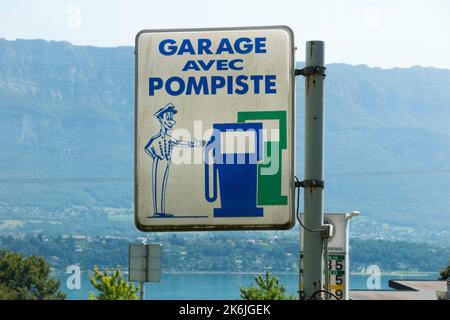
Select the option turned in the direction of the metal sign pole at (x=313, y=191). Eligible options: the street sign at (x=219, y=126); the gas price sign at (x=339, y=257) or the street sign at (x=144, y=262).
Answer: the gas price sign at (x=339, y=257)

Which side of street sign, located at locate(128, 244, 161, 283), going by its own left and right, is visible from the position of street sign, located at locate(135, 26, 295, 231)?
back

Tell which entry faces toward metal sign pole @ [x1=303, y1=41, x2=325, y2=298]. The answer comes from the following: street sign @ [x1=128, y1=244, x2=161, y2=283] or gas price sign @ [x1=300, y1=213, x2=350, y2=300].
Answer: gas price sign @ [x1=300, y1=213, x2=350, y2=300]

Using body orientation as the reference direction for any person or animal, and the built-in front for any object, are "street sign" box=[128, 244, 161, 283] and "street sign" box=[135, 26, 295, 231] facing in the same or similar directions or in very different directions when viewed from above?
very different directions

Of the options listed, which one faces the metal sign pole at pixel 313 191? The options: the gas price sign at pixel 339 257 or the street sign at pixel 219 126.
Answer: the gas price sign at pixel 339 257

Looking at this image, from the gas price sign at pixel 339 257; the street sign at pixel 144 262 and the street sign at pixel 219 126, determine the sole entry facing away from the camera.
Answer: the street sign at pixel 144 262

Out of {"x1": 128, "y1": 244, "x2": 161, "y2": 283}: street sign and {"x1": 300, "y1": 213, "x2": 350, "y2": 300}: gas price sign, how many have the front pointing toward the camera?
1

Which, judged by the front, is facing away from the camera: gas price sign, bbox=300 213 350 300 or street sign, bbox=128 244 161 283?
street sign, bbox=128 244 161 283

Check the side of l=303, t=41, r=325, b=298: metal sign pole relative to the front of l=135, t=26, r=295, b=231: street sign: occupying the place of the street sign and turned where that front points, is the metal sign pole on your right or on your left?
on your left

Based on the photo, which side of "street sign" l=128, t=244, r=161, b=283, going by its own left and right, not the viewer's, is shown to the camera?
back

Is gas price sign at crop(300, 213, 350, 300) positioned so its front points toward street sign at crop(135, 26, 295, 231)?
yes

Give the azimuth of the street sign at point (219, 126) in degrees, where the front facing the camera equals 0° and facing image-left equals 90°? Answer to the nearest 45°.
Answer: approximately 0°

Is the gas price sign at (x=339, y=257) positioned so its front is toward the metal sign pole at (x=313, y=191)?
yes

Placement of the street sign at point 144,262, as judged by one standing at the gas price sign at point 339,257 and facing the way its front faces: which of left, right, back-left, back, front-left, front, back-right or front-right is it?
back-right

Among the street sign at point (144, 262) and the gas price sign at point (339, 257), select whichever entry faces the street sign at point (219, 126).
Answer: the gas price sign at point (339, 257)

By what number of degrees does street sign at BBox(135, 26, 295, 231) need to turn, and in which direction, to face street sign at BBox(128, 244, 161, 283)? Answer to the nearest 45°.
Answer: approximately 180°

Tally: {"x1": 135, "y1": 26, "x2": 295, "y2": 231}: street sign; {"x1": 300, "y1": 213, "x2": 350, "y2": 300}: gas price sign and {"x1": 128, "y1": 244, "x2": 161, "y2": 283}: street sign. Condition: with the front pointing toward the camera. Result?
2
